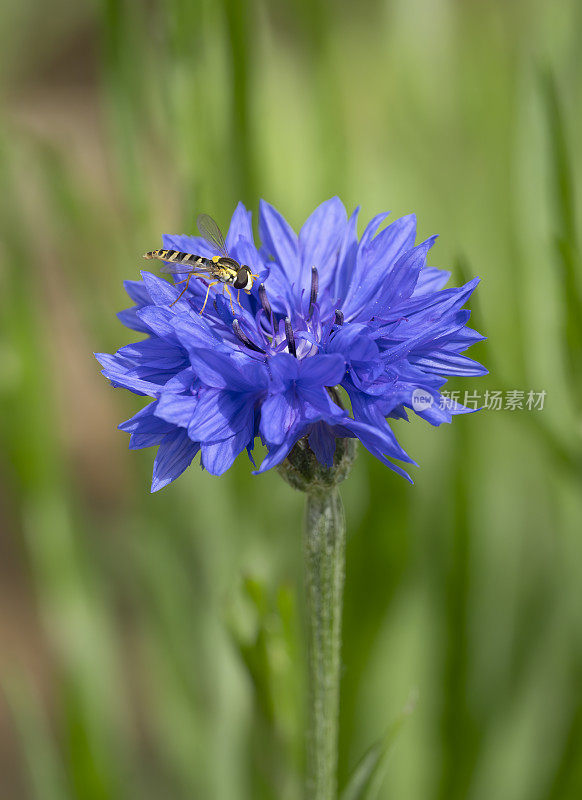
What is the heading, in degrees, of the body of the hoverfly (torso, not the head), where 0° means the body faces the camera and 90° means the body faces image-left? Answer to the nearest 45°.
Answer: approximately 270°
